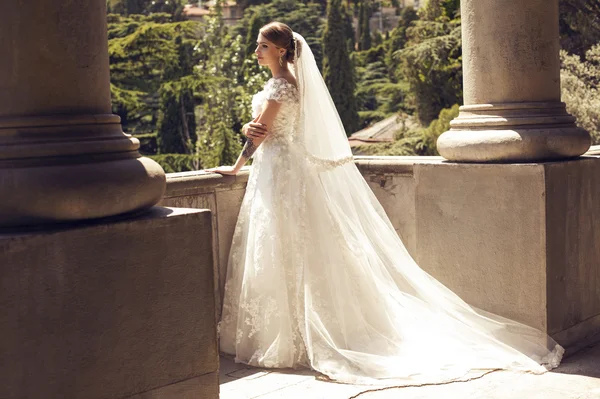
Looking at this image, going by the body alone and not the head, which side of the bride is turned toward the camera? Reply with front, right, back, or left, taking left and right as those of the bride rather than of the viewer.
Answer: left

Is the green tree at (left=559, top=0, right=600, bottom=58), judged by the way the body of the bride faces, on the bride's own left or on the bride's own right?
on the bride's own right

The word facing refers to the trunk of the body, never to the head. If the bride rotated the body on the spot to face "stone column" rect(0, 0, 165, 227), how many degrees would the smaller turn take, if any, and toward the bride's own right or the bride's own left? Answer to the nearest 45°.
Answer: approximately 90° to the bride's own left

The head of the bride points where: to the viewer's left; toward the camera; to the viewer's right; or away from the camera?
to the viewer's left

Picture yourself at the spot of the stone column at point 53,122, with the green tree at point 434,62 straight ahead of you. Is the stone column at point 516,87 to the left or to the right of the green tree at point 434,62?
right

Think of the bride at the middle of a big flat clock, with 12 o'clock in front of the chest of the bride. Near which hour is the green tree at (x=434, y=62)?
The green tree is roughly at 3 o'clock from the bride.
